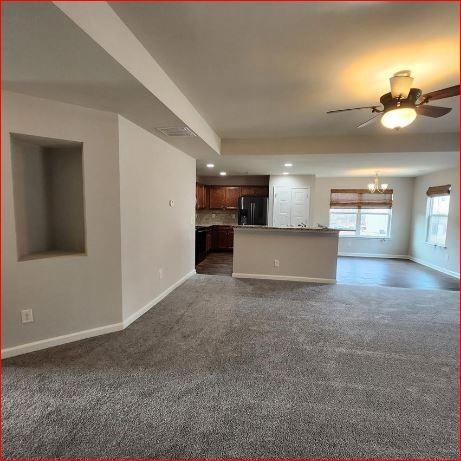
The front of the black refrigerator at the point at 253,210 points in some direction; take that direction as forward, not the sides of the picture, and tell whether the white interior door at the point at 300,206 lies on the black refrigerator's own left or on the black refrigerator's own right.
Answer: on the black refrigerator's own left

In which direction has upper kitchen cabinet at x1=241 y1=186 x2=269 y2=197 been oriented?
toward the camera

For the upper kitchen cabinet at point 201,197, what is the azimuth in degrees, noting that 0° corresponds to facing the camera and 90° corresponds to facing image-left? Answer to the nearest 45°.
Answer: approximately 315°

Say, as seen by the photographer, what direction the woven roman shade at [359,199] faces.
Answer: facing the viewer

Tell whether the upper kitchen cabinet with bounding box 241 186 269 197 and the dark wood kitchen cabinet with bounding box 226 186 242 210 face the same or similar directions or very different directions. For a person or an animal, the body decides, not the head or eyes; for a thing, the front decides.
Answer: same or similar directions

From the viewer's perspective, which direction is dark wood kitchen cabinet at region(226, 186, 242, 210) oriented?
toward the camera

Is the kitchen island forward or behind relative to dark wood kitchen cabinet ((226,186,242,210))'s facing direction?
forward

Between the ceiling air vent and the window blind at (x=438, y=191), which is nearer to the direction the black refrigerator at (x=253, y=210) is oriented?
the ceiling air vent

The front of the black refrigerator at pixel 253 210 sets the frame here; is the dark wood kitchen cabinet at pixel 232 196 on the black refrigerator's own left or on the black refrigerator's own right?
on the black refrigerator's own right

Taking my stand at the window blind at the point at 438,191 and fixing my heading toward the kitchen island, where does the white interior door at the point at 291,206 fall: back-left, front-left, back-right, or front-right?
front-right

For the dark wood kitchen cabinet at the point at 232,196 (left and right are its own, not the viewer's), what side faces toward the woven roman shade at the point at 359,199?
left

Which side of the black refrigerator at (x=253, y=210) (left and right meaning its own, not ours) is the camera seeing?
front

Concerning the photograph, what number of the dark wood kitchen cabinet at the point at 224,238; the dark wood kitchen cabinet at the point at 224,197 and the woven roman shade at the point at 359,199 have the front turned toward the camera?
3

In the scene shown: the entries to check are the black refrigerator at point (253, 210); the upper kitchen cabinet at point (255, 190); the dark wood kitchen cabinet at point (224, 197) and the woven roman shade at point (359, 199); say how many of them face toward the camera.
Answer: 4
